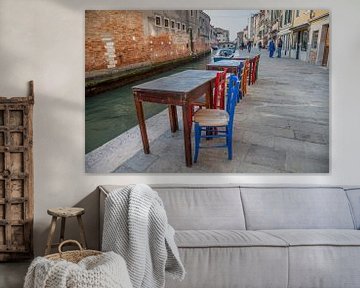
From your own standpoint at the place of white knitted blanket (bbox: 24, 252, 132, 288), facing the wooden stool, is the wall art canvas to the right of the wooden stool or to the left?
right

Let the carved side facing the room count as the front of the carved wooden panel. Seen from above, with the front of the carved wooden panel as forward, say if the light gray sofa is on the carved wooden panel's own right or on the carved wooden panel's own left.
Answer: on the carved wooden panel's own left

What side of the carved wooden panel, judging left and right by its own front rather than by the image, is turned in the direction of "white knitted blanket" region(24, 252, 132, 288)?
front

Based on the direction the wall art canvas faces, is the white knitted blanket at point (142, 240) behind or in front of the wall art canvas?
in front

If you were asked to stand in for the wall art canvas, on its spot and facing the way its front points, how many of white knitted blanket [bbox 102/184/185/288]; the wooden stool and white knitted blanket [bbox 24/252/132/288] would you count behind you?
0

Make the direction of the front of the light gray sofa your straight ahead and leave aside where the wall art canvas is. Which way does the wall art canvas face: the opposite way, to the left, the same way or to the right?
the same way

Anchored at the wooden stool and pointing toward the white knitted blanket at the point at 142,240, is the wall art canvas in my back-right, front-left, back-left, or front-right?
front-left

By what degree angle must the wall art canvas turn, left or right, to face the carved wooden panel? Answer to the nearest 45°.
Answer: approximately 90° to its right

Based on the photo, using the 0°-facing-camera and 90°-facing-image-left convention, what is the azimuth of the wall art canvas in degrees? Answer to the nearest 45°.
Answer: approximately 0°

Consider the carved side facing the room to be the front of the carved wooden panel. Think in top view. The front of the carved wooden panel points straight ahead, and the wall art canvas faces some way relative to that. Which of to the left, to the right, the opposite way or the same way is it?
the same way

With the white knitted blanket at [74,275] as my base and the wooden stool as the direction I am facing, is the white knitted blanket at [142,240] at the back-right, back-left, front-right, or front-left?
front-right

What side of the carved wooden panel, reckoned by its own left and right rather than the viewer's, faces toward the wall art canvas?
left

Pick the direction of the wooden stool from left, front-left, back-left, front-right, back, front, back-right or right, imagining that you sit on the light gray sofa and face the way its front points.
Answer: right

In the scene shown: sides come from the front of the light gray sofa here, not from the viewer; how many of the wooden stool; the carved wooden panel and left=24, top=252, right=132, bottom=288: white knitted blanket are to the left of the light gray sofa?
0

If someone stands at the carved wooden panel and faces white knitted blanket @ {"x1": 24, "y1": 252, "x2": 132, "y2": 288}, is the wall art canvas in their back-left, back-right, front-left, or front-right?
front-left

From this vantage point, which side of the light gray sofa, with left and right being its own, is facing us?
front

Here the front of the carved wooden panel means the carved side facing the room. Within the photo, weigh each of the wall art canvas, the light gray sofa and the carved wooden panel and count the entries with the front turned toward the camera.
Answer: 3

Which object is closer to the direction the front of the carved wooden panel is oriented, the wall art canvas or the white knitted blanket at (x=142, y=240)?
the white knitted blanket
